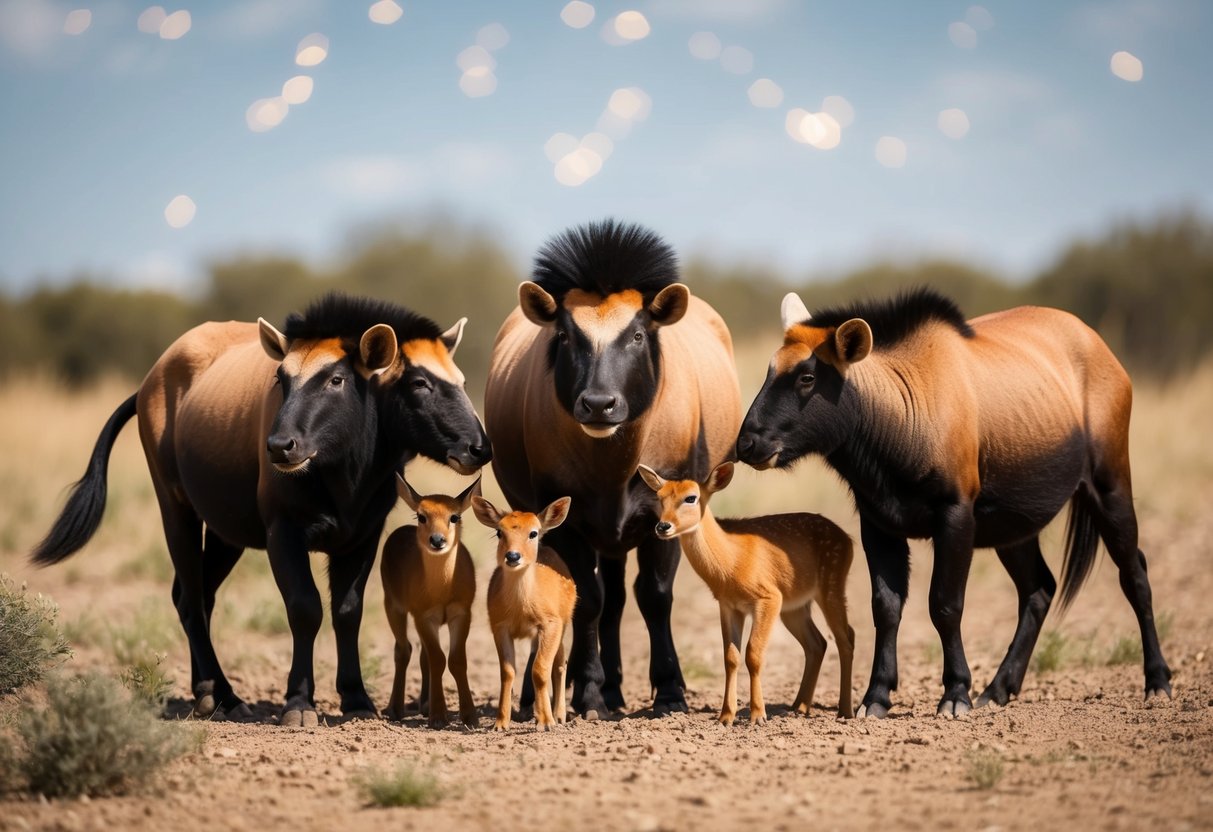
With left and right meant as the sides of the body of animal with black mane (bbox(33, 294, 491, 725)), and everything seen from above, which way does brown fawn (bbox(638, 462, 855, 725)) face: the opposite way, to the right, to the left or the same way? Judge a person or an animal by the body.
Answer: to the right

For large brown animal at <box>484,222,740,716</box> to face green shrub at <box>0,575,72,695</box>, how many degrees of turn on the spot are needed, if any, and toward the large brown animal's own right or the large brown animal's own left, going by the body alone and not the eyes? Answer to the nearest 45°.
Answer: approximately 90° to the large brown animal's own right

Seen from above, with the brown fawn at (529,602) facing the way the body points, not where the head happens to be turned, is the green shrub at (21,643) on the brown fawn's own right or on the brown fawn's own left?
on the brown fawn's own right

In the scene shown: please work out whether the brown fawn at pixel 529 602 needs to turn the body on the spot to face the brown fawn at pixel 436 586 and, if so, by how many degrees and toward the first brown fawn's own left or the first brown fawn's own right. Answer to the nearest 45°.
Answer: approximately 135° to the first brown fawn's own right

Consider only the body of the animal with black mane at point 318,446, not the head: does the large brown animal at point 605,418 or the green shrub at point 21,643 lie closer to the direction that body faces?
the large brown animal

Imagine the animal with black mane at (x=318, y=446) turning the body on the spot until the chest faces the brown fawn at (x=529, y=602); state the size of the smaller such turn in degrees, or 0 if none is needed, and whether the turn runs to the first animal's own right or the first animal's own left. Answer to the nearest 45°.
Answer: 0° — it already faces it

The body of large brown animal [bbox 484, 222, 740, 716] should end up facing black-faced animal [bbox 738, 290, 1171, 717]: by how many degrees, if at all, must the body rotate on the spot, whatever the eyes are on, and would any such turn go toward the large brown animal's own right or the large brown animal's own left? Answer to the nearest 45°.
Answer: approximately 90° to the large brown animal's own left
